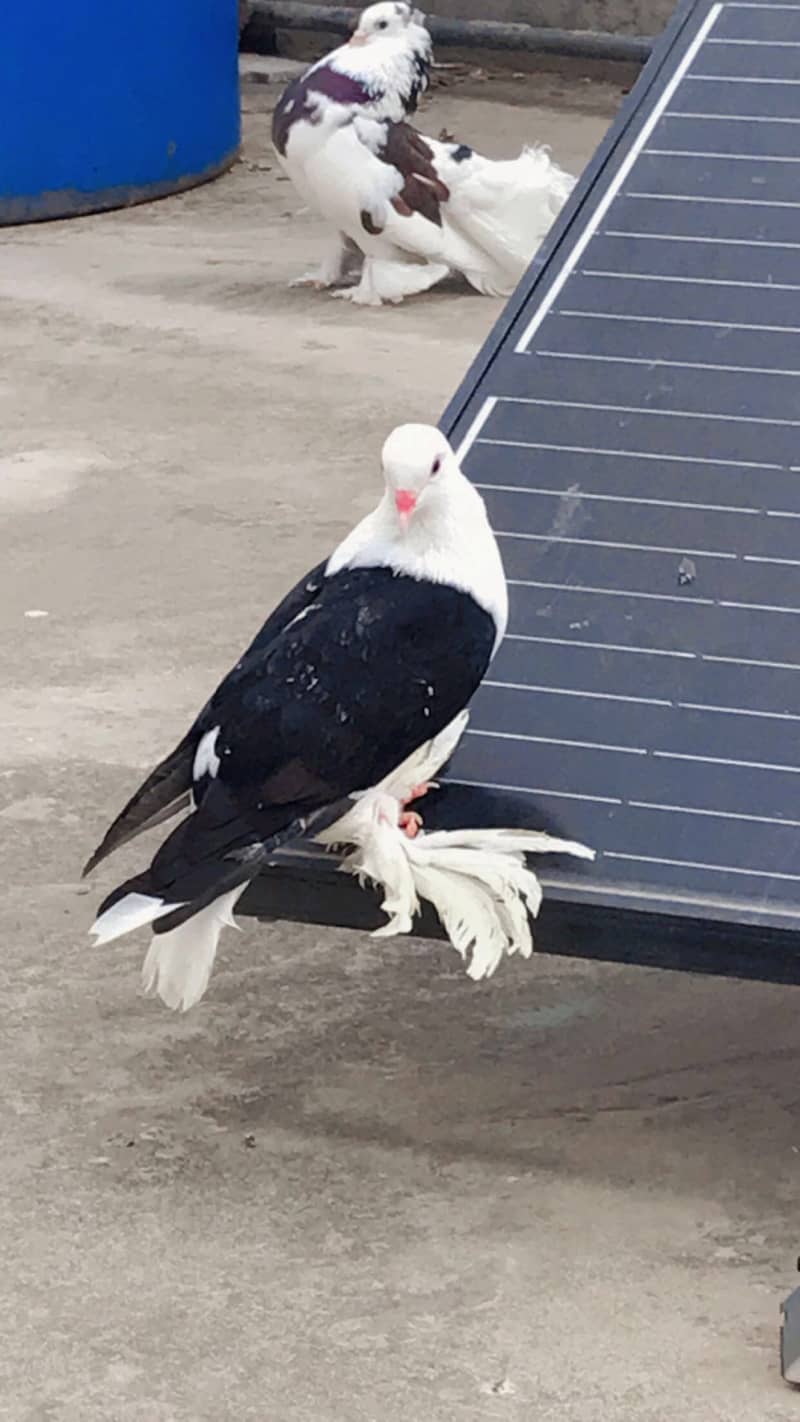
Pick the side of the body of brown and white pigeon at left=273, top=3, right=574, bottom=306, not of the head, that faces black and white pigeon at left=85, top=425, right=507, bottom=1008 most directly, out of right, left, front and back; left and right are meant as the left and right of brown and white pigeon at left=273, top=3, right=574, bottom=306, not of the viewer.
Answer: left

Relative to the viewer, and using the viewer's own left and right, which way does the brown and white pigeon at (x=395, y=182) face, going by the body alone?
facing to the left of the viewer

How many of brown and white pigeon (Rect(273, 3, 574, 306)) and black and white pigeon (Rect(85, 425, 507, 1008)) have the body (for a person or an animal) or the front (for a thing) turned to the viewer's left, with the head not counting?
1

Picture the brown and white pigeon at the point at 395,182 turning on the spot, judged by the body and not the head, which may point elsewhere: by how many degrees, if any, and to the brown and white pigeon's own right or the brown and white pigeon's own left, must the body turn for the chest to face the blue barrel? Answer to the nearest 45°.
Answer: approximately 45° to the brown and white pigeon's own right

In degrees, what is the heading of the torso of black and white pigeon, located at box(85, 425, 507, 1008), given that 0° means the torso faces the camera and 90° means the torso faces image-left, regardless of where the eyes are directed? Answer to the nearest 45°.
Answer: approximately 225°

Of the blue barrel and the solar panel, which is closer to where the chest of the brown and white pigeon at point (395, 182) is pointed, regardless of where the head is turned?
the blue barrel

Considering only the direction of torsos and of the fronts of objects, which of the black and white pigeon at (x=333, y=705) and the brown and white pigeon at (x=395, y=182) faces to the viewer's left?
the brown and white pigeon at (x=395, y=182)
